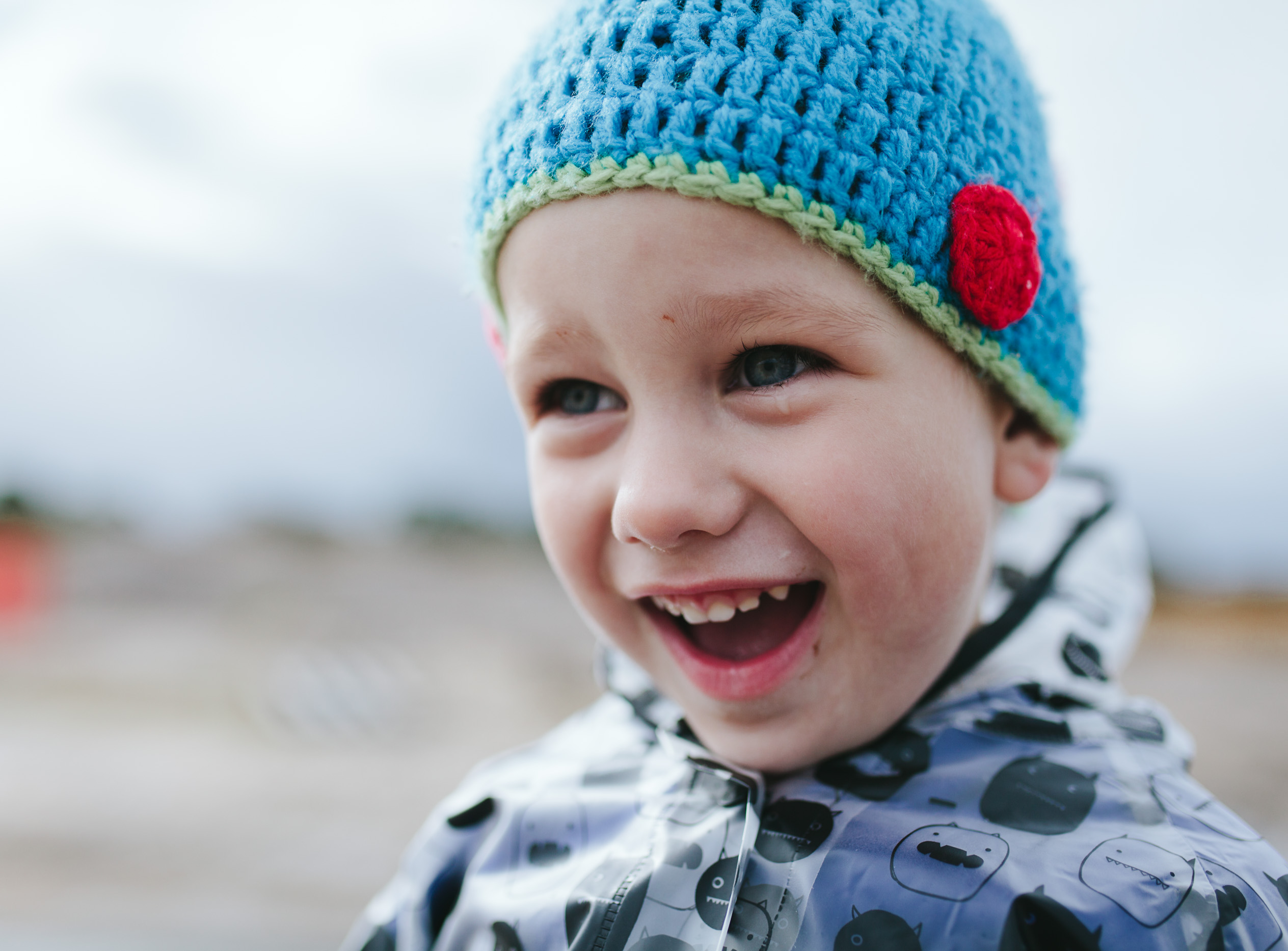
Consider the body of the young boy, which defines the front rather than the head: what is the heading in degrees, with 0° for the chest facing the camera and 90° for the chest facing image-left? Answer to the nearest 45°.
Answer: approximately 45°

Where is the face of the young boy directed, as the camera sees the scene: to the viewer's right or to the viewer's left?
to the viewer's left
